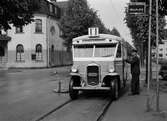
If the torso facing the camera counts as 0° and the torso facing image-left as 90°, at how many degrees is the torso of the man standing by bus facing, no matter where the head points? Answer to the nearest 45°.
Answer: approximately 45°

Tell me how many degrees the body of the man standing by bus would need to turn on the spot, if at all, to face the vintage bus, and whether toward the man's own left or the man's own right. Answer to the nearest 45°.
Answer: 0° — they already face it

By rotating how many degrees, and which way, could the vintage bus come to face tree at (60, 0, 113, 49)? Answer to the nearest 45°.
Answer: approximately 180°

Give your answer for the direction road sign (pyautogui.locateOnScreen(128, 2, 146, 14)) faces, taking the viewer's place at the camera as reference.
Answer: facing the viewer

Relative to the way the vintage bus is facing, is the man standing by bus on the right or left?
on its left

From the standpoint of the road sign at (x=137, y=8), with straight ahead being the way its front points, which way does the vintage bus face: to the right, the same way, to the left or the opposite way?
the same way

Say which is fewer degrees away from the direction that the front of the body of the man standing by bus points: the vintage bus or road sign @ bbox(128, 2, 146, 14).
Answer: the vintage bus

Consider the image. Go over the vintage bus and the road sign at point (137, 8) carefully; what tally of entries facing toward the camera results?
2

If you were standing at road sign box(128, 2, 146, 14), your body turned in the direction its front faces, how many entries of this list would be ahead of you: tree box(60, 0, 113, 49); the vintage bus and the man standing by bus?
0

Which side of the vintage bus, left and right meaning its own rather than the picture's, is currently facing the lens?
front
